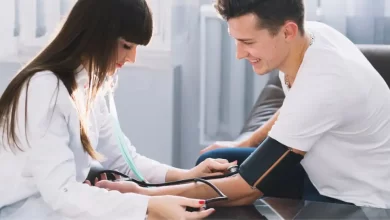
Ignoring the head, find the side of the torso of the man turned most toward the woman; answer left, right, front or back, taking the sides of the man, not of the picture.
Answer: front

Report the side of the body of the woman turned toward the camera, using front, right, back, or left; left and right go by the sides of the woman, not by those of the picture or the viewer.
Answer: right

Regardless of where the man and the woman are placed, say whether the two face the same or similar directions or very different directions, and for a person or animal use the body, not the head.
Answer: very different directions

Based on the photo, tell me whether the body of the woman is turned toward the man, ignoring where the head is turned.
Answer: yes

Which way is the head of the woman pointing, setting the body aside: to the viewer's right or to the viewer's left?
to the viewer's right

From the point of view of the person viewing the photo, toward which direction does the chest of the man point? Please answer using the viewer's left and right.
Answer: facing to the left of the viewer

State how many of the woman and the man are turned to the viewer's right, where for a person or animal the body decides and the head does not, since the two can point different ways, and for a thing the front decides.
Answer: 1

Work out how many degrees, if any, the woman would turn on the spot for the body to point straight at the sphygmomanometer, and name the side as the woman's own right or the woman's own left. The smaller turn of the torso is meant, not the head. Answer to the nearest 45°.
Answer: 0° — they already face it

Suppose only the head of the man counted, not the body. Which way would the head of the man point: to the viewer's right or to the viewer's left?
to the viewer's left
